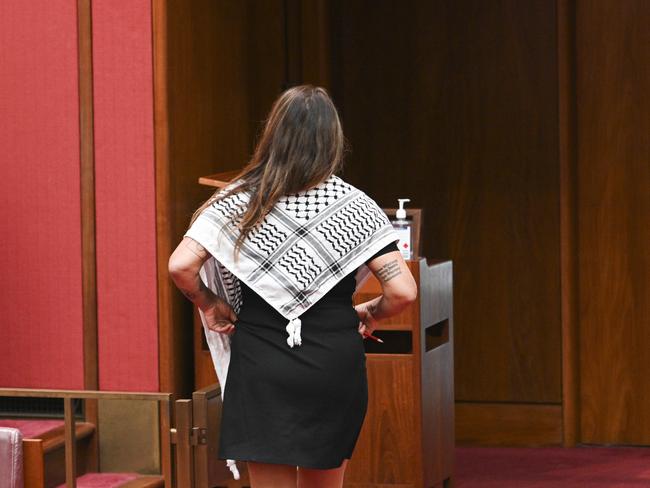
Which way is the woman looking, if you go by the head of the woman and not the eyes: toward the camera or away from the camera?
away from the camera

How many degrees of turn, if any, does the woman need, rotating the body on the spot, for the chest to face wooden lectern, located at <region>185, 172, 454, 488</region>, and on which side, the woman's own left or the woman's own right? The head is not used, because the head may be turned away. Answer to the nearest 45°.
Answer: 0° — they already face it

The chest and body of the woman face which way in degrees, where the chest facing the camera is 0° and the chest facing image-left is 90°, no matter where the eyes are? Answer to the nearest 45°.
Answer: approximately 180°
